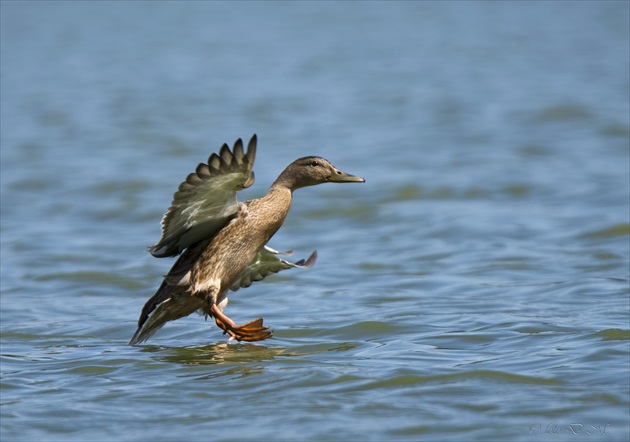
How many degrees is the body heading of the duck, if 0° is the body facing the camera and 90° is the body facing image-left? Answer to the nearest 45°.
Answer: approximately 270°
